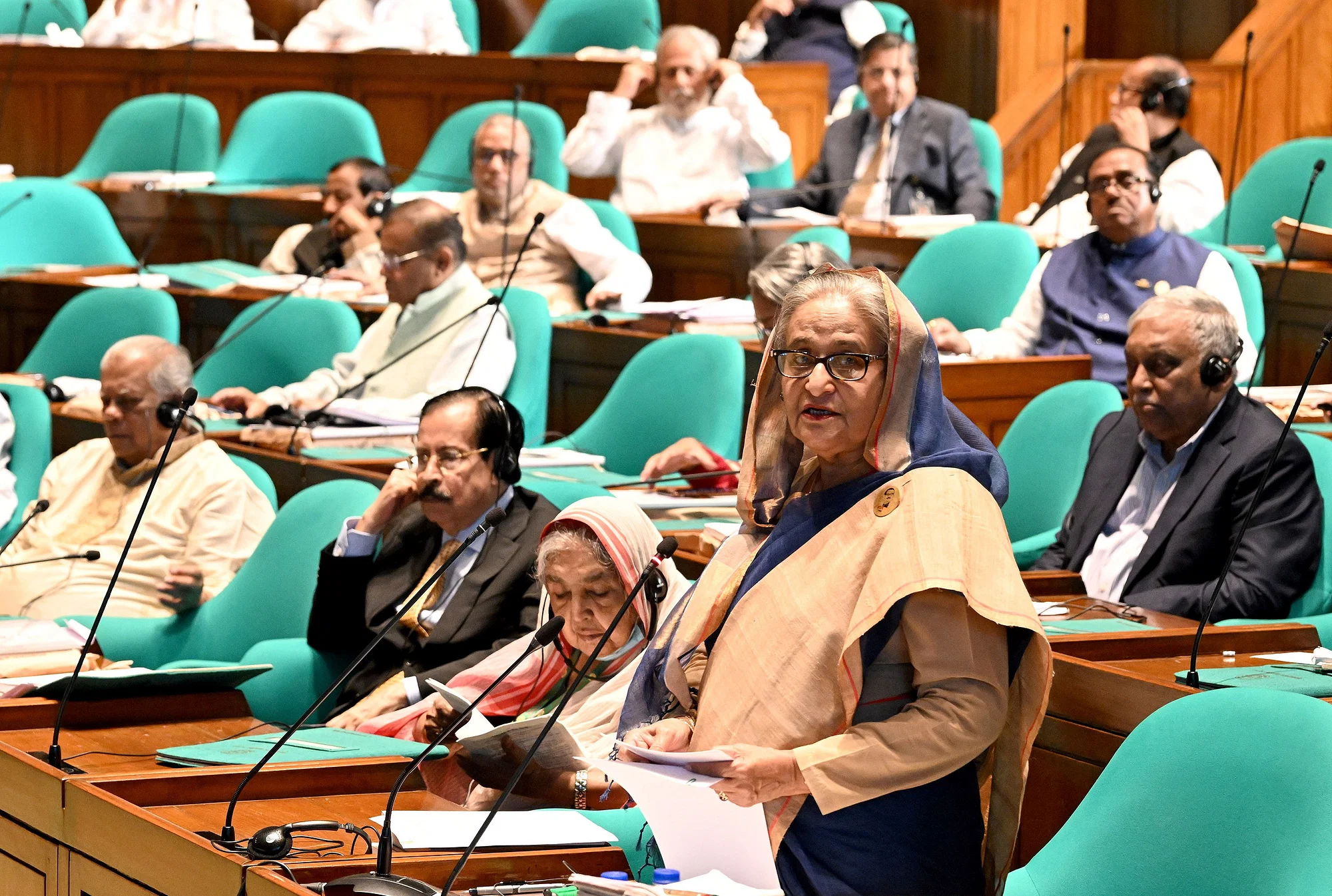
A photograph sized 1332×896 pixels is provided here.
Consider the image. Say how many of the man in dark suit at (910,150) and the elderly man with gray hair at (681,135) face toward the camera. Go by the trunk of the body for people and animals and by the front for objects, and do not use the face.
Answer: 2

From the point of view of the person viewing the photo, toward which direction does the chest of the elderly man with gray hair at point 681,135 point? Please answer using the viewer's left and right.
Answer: facing the viewer

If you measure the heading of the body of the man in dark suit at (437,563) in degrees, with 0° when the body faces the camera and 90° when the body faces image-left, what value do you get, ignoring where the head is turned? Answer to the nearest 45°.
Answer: approximately 45°

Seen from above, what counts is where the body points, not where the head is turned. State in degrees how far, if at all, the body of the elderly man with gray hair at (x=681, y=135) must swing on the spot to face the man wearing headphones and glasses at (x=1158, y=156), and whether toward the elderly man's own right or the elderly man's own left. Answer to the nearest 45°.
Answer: approximately 45° to the elderly man's own left

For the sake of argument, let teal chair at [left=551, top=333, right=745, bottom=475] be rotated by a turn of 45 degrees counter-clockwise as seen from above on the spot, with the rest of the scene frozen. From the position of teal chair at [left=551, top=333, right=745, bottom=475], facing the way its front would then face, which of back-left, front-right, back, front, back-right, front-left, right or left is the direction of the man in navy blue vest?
left

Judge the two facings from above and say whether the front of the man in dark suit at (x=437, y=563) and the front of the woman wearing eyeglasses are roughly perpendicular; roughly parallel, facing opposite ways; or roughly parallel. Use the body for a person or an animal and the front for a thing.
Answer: roughly parallel

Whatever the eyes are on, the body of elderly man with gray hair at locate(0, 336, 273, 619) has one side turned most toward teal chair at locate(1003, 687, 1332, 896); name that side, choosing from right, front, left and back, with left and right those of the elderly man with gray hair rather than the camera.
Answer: left

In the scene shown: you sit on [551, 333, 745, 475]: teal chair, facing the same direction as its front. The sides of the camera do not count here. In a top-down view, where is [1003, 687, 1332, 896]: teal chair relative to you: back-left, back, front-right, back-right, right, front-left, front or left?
front-left

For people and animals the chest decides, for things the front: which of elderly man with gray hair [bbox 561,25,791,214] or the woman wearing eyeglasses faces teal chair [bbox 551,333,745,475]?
the elderly man with gray hair

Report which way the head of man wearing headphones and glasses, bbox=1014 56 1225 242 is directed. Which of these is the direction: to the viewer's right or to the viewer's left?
to the viewer's left

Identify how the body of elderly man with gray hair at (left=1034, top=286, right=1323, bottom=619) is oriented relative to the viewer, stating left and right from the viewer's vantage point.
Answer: facing the viewer and to the left of the viewer

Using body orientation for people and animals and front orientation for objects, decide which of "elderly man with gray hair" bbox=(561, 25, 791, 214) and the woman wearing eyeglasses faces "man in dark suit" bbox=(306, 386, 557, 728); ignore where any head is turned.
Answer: the elderly man with gray hair

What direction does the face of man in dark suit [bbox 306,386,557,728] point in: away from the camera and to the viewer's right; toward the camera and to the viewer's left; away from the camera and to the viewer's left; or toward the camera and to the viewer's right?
toward the camera and to the viewer's left

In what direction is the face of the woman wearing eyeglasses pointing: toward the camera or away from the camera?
toward the camera

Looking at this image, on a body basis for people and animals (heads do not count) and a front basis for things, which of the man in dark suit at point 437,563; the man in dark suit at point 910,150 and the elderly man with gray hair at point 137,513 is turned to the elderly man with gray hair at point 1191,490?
the man in dark suit at point 910,150

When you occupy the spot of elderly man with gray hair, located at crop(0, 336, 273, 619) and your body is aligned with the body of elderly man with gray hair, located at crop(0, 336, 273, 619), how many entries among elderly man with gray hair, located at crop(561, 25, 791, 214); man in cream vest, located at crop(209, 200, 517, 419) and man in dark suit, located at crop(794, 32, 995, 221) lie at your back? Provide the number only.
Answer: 3

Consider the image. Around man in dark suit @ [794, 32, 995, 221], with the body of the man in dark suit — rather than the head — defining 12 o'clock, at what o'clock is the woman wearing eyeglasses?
The woman wearing eyeglasses is roughly at 12 o'clock from the man in dark suit.
